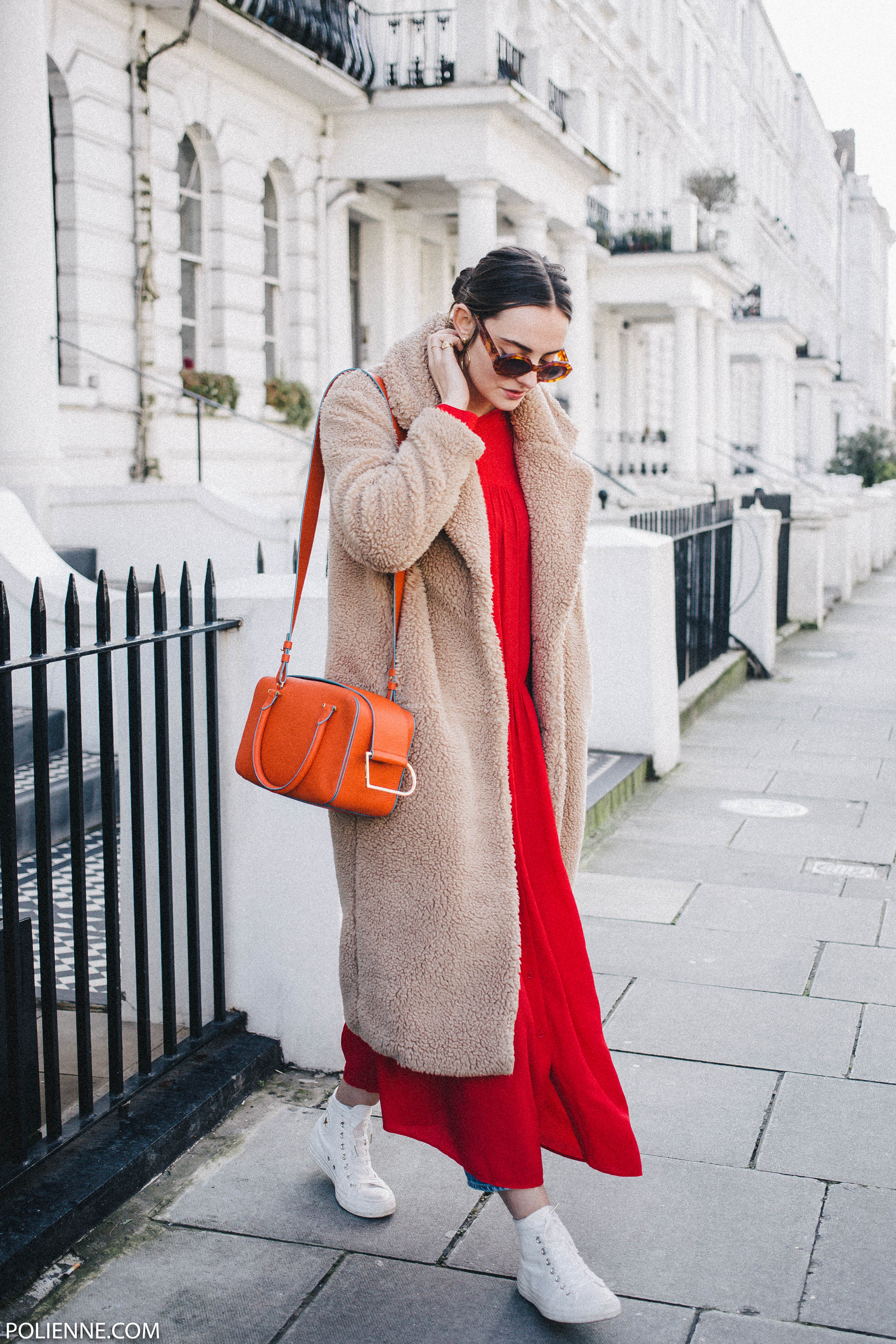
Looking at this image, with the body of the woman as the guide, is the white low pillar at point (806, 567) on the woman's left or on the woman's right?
on the woman's left

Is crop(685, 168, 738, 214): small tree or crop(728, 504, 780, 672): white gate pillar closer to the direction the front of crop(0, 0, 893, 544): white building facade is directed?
the white gate pillar

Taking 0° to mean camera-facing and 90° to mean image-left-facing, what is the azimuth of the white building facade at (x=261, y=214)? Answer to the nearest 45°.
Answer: approximately 315°

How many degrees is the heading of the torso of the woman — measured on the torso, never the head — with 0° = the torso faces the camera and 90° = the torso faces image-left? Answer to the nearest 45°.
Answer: approximately 315°

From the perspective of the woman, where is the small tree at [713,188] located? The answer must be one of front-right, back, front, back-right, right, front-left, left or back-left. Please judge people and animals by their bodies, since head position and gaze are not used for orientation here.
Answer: back-left
